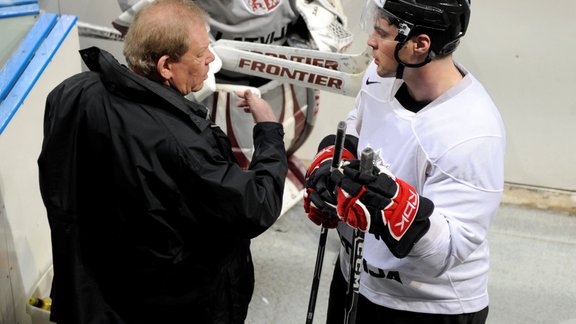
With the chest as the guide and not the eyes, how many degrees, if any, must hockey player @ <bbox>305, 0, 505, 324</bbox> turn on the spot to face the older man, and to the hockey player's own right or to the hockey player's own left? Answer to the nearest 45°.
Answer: approximately 45° to the hockey player's own right

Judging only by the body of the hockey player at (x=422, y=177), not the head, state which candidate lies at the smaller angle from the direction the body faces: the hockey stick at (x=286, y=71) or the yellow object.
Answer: the yellow object

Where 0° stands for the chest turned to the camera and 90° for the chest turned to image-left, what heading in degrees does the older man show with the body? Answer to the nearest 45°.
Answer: approximately 225°

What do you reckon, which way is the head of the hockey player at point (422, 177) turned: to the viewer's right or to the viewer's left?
to the viewer's left

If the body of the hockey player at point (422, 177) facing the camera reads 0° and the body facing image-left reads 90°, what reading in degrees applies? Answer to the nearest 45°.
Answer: approximately 45°

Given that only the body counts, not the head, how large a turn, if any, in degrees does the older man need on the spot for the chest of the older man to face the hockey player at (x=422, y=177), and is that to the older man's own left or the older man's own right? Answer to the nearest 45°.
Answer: approximately 45° to the older man's own right

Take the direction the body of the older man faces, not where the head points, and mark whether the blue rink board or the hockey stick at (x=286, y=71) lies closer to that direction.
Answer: the hockey stick
